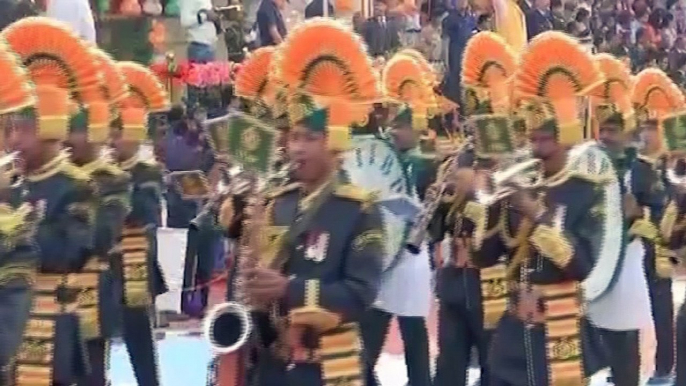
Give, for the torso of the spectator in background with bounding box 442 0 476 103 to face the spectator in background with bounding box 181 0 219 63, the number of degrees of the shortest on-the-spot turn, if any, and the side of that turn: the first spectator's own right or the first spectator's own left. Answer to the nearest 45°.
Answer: approximately 45° to the first spectator's own right

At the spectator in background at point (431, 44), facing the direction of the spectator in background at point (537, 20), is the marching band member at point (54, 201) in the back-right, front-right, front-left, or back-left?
back-right

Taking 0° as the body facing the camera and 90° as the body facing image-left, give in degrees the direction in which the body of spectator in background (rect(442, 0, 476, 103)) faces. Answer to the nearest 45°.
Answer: approximately 0°

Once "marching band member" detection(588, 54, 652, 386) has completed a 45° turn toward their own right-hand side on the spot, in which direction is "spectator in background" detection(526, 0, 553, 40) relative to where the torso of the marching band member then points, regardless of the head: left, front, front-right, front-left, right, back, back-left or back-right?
right

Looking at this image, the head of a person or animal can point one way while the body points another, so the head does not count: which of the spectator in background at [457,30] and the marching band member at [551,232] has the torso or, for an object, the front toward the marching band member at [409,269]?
the spectator in background

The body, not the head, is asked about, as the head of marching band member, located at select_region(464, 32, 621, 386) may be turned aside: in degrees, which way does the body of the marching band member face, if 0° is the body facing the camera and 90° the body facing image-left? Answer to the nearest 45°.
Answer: approximately 45°

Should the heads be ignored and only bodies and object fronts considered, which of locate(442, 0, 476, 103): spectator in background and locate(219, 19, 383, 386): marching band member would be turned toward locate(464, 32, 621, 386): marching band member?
the spectator in background

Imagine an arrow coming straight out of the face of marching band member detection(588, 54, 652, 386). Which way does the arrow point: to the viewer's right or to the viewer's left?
to the viewer's left
